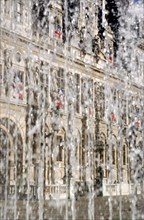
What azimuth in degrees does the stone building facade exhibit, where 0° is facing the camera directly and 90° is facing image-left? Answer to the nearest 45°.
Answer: approximately 315°
